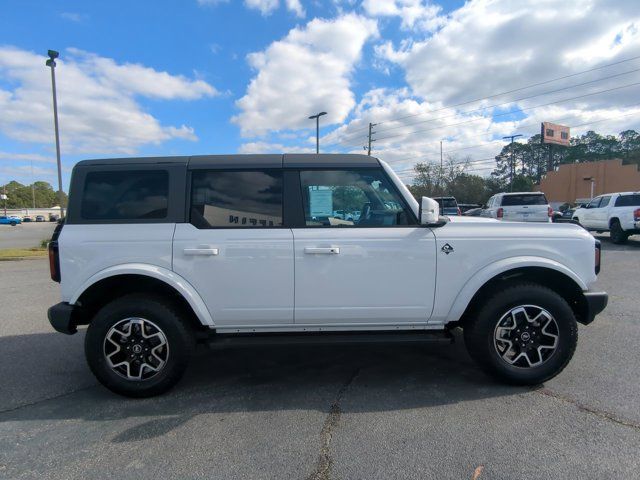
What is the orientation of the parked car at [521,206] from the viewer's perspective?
away from the camera

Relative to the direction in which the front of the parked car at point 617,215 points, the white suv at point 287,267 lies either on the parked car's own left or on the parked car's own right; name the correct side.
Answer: on the parked car's own left

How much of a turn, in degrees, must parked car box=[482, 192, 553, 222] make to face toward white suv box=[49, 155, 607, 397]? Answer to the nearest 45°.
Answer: approximately 180°

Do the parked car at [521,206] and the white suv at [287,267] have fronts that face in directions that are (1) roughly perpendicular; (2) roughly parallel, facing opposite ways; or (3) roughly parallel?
roughly perpendicular

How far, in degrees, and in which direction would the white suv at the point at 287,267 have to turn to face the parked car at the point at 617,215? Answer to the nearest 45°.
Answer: approximately 45° to its left

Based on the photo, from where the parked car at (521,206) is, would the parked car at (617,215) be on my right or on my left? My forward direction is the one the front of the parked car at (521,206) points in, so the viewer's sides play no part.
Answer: on my right

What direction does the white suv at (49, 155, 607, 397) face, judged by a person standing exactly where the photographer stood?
facing to the right of the viewer

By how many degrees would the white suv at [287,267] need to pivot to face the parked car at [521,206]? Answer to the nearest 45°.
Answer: approximately 45° to its left
